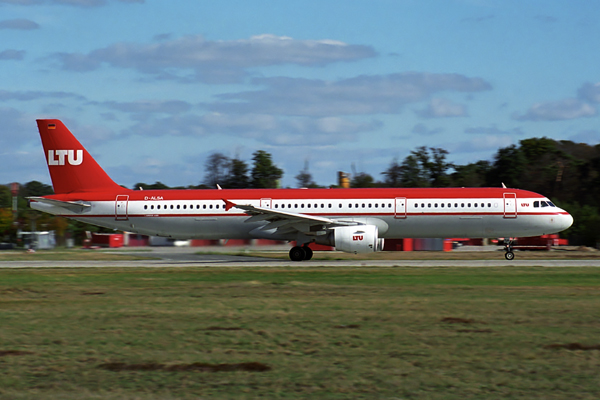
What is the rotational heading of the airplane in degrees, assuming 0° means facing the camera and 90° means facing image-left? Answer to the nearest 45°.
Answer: approximately 270°
